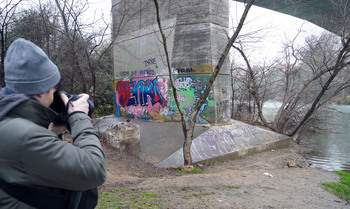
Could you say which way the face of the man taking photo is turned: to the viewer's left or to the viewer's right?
to the viewer's right

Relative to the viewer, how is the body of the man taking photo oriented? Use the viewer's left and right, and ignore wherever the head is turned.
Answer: facing away from the viewer and to the right of the viewer

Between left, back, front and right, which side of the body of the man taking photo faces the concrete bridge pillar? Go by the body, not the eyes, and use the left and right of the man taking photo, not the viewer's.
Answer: front

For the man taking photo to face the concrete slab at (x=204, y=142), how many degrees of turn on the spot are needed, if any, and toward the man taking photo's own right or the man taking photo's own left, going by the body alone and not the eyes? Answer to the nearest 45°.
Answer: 0° — they already face it

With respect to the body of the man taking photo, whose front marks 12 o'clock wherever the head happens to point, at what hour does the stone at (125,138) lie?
The stone is roughly at 11 o'clock from the man taking photo.

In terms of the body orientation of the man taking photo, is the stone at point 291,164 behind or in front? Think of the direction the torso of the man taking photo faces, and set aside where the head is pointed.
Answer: in front
